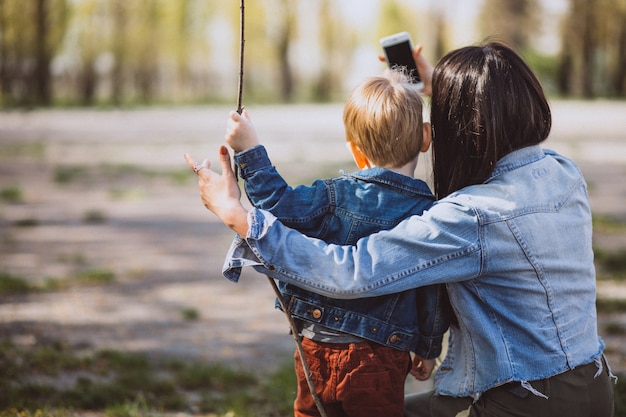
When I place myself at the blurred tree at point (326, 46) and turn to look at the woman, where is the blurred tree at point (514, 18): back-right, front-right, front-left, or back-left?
front-left

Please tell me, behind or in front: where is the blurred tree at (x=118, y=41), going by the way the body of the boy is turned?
in front

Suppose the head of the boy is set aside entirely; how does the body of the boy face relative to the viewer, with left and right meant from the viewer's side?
facing away from the viewer

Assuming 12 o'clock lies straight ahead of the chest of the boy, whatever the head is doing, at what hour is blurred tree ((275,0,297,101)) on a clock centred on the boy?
The blurred tree is roughly at 12 o'clock from the boy.

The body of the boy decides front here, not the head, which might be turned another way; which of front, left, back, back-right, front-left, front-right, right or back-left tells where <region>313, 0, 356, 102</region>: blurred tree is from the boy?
front

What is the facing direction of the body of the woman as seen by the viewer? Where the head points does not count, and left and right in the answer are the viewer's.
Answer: facing away from the viewer and to the left of the viewer

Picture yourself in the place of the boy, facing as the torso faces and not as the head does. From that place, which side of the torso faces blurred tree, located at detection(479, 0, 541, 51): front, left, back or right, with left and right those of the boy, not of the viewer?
front

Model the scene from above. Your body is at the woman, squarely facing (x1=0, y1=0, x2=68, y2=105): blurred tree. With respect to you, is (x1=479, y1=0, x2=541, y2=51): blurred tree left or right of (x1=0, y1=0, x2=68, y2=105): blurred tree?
right

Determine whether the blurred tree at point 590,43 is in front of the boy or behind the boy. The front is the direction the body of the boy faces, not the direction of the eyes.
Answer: in front
